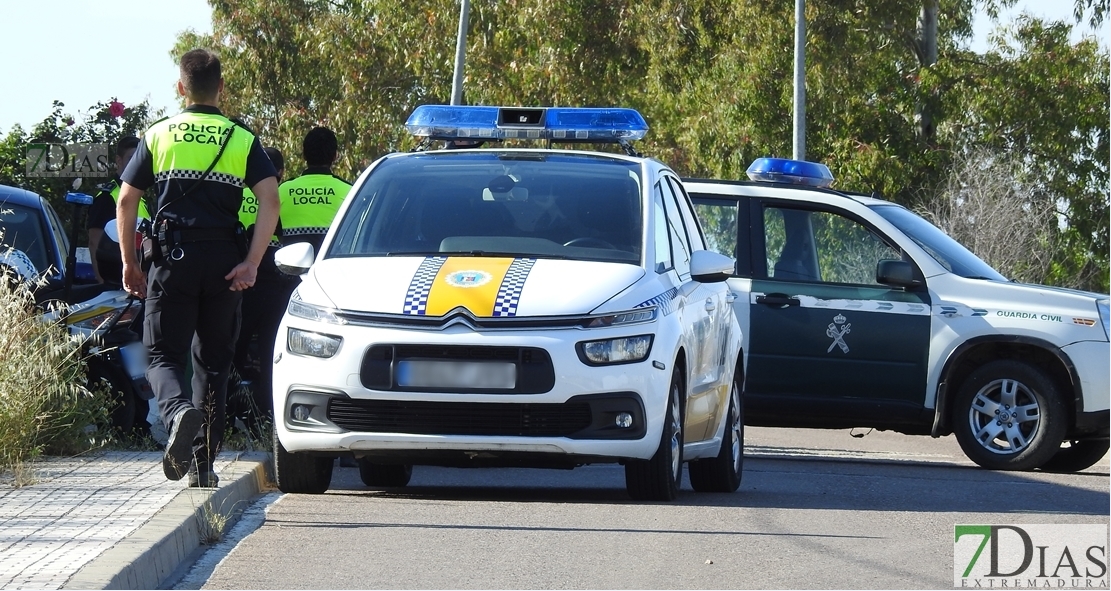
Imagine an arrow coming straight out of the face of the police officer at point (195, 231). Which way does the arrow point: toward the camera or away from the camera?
away from the camera

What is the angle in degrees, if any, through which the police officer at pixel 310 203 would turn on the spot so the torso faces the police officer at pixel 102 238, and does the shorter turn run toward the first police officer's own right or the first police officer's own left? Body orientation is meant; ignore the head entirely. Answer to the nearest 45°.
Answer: approximately 45° to the first police officer's own left

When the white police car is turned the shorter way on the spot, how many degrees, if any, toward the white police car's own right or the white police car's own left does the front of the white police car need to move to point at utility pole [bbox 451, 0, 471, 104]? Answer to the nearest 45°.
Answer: approximately 180°

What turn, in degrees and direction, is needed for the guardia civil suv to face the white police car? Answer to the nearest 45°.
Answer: approximately 135° to its right

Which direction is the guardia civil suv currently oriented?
to the viewer's right

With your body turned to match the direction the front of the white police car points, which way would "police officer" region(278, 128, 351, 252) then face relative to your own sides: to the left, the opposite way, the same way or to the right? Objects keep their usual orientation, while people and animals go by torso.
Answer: the opposite way

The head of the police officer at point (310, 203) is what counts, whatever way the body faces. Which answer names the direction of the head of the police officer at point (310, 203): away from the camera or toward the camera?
away from the camera

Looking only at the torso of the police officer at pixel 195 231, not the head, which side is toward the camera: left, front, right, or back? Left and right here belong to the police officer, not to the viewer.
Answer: back

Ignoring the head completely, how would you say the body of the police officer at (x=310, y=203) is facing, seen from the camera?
away from the camera
